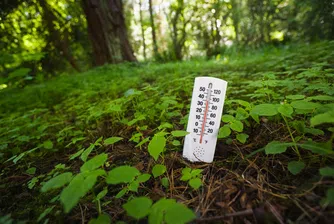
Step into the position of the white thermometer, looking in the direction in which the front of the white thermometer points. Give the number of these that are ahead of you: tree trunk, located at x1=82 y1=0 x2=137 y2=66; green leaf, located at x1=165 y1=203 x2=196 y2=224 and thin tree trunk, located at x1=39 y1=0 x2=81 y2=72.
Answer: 1

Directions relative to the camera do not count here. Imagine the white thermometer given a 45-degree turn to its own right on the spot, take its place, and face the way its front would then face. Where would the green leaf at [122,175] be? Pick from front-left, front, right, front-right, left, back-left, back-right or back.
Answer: front

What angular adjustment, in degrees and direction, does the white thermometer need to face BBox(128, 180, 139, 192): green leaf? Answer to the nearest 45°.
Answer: approximately 45° to its right

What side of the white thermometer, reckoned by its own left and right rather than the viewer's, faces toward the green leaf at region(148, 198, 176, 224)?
front

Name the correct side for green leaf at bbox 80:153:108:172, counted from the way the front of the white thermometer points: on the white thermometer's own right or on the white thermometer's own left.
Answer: on the white thermometer's own right

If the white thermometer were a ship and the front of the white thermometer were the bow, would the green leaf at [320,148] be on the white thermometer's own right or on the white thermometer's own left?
on the white thermometer's own left

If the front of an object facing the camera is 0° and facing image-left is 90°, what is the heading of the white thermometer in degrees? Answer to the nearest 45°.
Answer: approximately 0°

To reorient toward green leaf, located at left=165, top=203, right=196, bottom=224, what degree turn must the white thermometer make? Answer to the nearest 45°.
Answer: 0° — it already faces it
